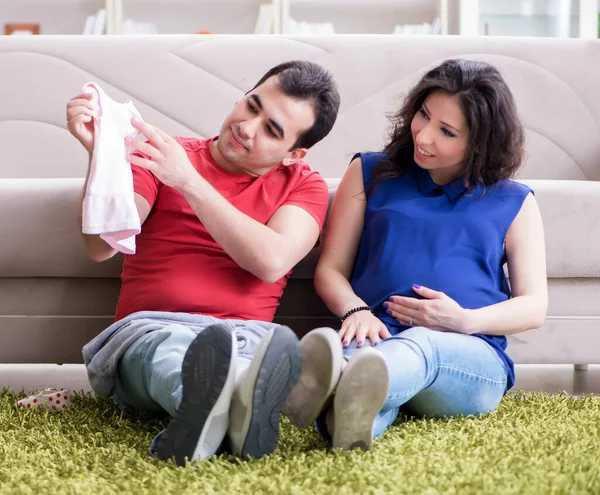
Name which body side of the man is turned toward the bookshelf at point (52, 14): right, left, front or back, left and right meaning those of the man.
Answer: back

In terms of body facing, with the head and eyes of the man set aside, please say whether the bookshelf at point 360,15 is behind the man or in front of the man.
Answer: behind

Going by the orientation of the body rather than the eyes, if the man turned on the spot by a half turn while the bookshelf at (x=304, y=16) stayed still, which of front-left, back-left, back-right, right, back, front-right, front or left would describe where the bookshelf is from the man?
front

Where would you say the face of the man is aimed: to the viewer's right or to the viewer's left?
to the viewer's left

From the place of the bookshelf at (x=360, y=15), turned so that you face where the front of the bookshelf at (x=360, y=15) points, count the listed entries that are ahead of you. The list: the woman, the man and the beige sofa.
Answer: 3

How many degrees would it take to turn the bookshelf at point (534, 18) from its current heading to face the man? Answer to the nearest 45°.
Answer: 0° — it already faces them

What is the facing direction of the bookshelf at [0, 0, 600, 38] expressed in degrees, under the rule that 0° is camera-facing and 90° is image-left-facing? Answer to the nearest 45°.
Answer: approximately 0°
